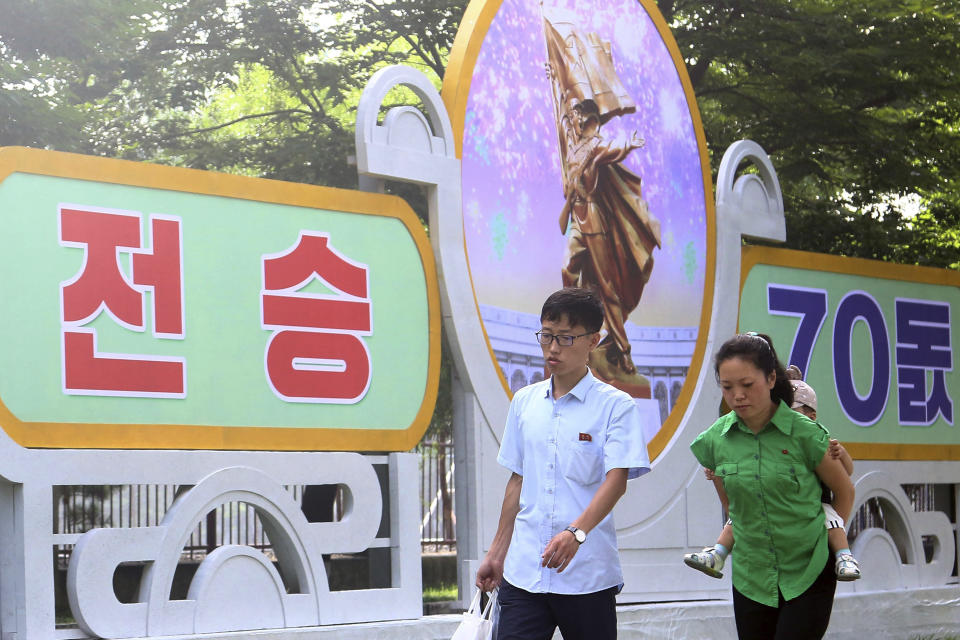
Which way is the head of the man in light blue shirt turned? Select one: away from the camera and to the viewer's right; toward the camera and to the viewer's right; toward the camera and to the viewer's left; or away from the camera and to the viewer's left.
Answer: toward the camera and to the viewer's left

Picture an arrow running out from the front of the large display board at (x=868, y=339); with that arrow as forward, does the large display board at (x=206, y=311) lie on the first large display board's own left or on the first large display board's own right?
on the first large display board's own right

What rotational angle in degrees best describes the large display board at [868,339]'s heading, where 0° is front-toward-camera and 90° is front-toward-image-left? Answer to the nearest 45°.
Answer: approximately 315°

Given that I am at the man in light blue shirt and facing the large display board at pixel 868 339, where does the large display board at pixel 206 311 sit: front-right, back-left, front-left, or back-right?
front-left

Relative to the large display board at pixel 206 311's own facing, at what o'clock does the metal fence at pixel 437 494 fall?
The metal fence is roughly at 8 o'clock from the large display board.

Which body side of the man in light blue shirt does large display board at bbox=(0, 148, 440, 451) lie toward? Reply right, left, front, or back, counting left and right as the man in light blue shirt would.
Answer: right

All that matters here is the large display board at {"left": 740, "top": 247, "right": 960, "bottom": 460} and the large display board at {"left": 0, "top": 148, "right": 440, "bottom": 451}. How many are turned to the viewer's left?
0

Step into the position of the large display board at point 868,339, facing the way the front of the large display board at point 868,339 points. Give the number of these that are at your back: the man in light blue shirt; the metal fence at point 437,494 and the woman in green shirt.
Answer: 1

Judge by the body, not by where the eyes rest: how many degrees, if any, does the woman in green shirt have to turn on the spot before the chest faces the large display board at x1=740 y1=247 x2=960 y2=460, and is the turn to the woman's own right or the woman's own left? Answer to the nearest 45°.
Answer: approximately 135° to the woman's own right

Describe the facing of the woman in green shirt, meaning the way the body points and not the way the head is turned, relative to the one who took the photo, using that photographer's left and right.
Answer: facing the viewer and to the left of the viewer

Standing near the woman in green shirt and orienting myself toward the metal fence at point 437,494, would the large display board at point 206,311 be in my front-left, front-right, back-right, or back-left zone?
front-left

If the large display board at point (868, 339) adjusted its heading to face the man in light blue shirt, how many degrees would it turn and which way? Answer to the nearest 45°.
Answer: approximately 45° to its right

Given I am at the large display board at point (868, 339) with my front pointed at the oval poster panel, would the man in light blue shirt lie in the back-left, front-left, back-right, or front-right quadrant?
front-left
